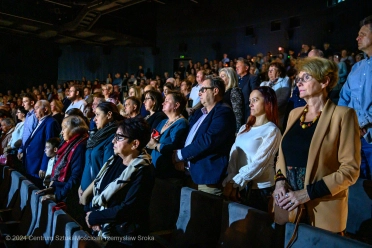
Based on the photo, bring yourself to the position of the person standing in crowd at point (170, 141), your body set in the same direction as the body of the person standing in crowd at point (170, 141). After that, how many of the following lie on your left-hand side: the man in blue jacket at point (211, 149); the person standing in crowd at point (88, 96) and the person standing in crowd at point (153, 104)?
1

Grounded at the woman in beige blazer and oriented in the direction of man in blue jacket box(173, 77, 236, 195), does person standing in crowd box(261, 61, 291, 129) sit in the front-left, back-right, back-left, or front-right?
front-right

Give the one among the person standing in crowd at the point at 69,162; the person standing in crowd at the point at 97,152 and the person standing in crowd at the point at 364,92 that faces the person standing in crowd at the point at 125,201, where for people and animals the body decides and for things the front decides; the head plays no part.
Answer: the person standing in crowd at the point at 364,92

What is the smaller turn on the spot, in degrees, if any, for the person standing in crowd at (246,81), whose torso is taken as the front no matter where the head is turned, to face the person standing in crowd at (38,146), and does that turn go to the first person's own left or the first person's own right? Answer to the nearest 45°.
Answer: approximately 45° to the first person's own right

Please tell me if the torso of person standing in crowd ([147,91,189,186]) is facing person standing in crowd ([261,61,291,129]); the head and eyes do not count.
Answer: no

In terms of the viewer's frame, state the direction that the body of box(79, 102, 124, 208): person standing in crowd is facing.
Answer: to the viewer's left

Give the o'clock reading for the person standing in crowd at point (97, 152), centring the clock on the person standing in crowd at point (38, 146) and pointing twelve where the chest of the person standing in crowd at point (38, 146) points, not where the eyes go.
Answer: the person standing in crowd at point (97, 152) is roughly at 10 o'clock from the person standing in crowd at point (38, 146).

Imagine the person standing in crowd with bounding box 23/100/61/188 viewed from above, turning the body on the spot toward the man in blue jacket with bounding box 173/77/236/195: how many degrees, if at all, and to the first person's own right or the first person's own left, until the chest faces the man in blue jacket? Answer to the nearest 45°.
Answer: approximately 90° to the first person's own left

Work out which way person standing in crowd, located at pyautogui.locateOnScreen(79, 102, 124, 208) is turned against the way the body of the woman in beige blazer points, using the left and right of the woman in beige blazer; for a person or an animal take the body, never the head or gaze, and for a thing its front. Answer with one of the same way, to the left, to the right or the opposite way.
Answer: the same way

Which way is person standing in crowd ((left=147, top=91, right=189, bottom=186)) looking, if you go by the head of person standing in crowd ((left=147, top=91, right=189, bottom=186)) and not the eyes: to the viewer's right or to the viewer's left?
to the viewer's left

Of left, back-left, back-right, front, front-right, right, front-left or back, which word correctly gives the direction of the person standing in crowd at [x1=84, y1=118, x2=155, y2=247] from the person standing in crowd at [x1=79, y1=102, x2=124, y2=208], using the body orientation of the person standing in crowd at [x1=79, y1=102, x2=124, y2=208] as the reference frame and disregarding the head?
left

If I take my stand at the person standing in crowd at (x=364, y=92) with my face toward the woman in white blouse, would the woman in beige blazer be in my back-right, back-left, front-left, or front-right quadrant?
front-left

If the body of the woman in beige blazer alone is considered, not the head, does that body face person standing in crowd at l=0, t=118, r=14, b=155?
no

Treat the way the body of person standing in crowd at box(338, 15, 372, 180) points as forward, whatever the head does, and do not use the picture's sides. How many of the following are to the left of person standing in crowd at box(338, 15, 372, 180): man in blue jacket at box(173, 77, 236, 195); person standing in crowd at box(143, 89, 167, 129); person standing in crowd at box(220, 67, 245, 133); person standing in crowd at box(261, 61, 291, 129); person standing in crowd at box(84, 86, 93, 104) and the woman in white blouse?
0

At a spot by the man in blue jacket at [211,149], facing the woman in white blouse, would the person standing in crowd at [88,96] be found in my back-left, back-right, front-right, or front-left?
back-left
